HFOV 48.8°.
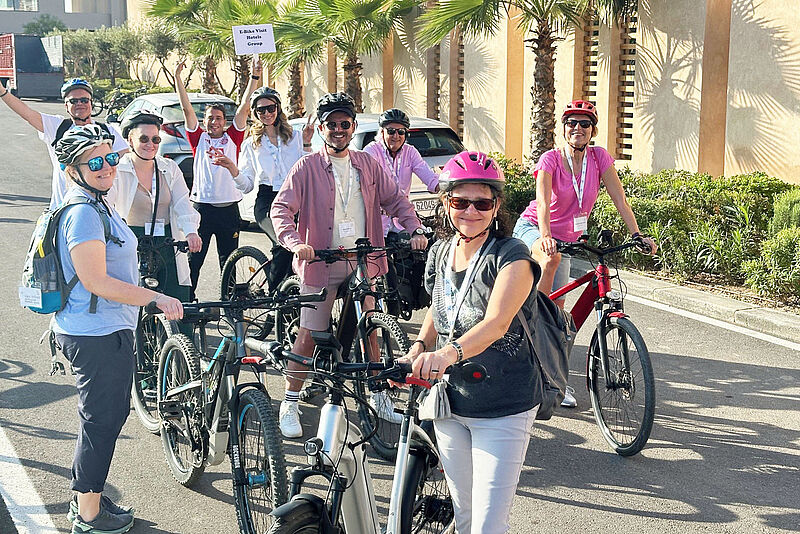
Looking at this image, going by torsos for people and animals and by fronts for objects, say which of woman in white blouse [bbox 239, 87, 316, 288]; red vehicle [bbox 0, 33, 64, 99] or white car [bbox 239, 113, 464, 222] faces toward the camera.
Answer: the woman in white blouse

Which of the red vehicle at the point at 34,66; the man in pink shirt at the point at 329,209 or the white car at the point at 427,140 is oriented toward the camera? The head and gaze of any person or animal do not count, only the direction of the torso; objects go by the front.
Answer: the man in pink shirt

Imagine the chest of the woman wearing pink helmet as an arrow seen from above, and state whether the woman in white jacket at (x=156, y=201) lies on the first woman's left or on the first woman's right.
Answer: on the first woman's right

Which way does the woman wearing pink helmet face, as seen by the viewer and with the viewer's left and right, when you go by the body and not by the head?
facing the viewer and to the left of the viewer

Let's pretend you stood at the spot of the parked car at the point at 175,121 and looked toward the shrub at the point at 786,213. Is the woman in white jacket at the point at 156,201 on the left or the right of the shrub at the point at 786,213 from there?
right

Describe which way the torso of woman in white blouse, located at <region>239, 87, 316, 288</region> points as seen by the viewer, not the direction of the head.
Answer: toward the camera

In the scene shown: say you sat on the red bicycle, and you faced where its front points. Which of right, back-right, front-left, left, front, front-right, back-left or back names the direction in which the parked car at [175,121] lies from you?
back

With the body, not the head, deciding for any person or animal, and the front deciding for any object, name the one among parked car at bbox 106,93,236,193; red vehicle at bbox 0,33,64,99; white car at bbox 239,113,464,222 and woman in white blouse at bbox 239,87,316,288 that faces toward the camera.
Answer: the woman in white blouse

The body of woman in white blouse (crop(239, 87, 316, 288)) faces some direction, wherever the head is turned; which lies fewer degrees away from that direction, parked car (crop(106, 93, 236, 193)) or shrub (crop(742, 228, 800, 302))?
the shrub

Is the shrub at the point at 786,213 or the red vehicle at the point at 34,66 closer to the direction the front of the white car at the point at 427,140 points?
the red vehicle
